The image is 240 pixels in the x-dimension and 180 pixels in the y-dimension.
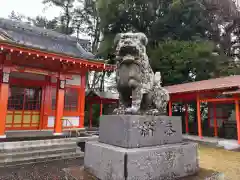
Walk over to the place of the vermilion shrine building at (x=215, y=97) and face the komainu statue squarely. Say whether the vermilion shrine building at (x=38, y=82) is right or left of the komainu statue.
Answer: right

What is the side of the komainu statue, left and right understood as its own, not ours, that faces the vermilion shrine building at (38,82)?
right

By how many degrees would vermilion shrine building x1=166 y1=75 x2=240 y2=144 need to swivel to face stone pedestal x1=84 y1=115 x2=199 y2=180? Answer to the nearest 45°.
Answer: approximately 45° to its left

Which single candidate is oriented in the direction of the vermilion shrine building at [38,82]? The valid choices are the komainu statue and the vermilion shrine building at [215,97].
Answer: the vermilion shrine building at [215,97]

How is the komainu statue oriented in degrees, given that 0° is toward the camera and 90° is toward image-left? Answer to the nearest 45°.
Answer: approximately 45°

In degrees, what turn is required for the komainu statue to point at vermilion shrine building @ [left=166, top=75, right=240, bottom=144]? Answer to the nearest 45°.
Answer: approximately 180°

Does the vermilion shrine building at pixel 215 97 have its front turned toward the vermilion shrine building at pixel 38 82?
yes

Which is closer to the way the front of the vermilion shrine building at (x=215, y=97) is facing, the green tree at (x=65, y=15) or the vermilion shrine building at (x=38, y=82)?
the vermilion shrine building

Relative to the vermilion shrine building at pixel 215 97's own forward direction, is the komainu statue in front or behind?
in front
